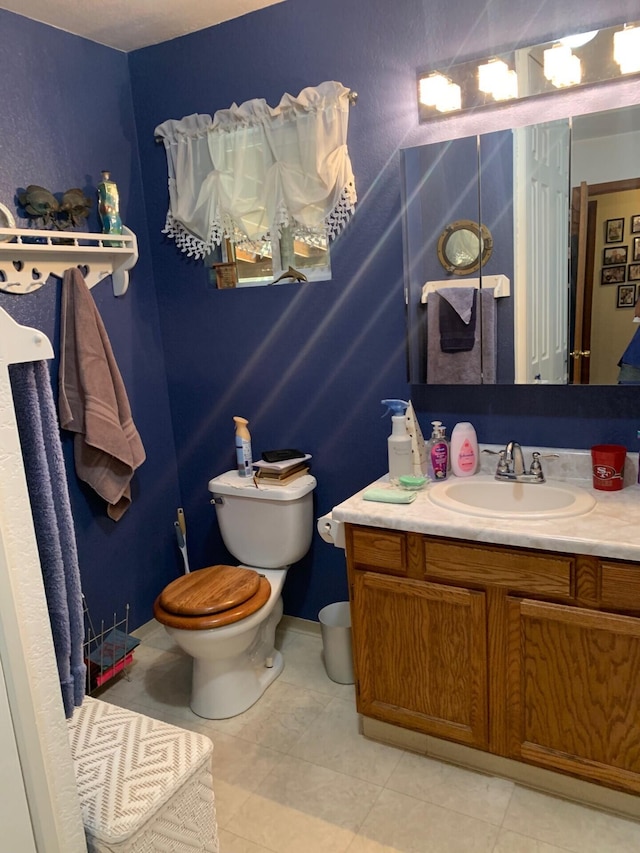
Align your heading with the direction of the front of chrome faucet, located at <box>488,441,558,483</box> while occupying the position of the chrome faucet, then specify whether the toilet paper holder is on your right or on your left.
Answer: on your right

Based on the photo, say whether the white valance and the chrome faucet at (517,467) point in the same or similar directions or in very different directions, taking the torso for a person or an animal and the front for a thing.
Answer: same or similar directions

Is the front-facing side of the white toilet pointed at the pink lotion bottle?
no

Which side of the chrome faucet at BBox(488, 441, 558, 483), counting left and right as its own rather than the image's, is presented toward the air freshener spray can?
right

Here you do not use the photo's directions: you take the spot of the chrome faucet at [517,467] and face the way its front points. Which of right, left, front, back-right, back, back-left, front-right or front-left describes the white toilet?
right

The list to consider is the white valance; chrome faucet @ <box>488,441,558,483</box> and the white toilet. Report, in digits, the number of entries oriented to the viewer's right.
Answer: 0

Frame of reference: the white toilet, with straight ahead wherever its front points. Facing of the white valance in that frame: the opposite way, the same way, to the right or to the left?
the same way

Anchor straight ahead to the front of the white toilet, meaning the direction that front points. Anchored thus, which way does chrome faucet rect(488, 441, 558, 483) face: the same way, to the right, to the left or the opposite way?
the same way

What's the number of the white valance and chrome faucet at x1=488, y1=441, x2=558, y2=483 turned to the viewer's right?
0

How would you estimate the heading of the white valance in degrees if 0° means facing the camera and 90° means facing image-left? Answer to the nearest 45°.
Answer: approximately 45°

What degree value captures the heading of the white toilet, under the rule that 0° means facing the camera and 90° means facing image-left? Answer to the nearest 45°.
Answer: approximately 45°

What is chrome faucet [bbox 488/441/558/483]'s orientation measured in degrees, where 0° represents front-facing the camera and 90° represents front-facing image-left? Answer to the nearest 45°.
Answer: approximately 0°

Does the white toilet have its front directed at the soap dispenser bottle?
no

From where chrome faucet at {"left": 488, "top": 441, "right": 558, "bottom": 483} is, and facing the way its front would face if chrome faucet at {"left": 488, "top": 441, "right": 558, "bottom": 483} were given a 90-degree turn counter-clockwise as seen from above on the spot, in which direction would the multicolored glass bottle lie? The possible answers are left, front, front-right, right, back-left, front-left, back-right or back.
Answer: back
